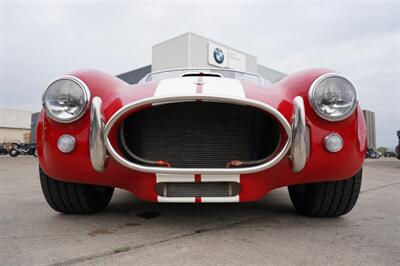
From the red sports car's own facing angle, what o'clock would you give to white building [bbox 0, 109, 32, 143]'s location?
The white building is roughly at 5 o'clock from the red sports car.

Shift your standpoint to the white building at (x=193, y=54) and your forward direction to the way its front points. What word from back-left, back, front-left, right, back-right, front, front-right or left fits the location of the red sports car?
front-right

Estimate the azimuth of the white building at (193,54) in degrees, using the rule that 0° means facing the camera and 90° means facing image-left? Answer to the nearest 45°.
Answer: approximately 315°

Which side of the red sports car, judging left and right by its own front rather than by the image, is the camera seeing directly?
front

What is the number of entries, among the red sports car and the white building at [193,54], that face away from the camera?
0

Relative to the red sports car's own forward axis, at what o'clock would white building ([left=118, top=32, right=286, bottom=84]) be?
The white building is roughly at 6 o'clock from the red sports car.

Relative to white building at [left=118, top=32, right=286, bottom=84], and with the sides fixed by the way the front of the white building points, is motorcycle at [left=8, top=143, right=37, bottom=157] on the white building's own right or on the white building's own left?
on the white building's own right
